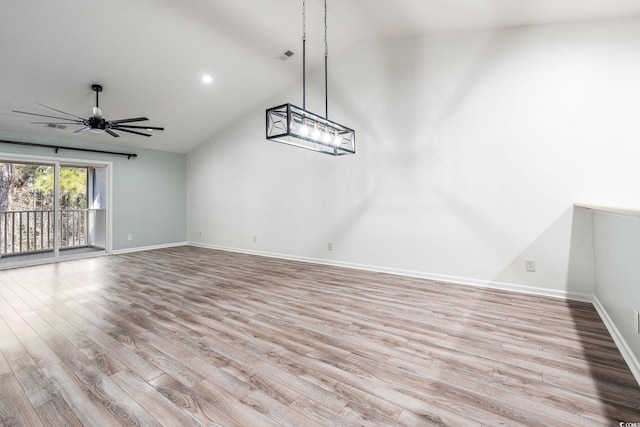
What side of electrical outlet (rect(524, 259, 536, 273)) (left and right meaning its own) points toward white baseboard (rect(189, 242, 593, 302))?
right

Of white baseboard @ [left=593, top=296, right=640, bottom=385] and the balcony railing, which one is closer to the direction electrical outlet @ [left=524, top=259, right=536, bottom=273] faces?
the white baseboard

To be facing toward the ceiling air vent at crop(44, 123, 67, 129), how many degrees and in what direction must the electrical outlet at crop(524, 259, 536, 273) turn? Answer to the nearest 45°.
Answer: approximately 45° to its right

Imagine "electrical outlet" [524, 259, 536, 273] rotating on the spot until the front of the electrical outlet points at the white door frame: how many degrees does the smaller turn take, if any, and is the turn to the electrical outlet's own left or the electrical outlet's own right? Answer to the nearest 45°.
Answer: approximately 90° to the electrical outlet's own right

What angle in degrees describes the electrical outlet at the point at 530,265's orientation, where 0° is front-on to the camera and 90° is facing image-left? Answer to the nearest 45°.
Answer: approximately 0°

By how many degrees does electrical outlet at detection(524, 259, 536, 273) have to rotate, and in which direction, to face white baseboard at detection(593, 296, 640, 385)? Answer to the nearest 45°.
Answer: approximately 45° to its left

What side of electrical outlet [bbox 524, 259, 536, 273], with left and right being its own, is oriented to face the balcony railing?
right

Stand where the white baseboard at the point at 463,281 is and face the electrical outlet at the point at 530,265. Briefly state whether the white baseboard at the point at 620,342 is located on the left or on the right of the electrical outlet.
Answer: right
